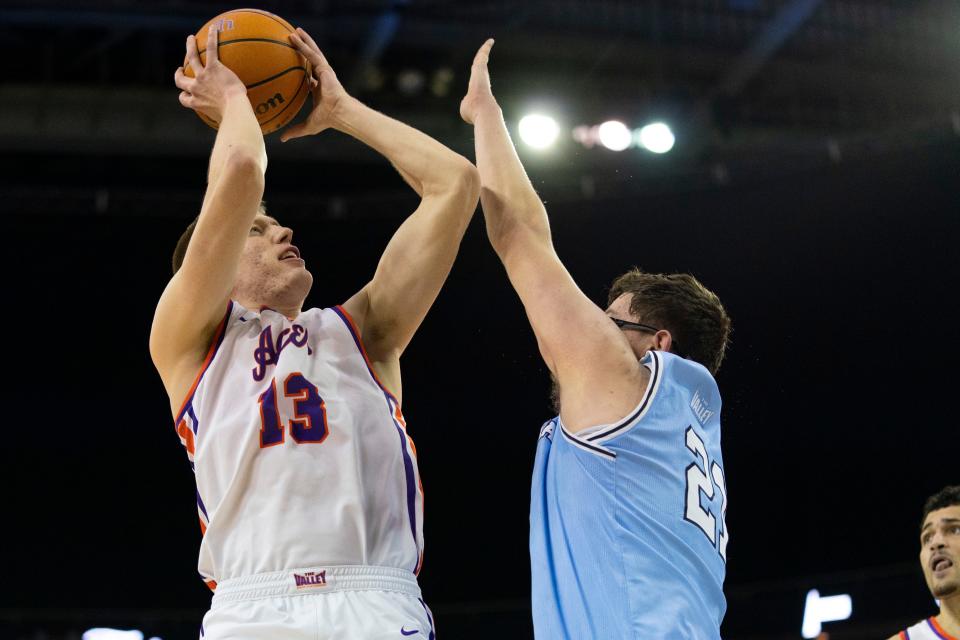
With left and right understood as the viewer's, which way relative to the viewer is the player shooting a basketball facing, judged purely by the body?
facing the viewer

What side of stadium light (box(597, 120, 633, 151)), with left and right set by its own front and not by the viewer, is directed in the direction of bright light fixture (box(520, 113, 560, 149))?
right

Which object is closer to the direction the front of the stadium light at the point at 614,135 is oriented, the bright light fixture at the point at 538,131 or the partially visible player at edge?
the partially visible player at edge

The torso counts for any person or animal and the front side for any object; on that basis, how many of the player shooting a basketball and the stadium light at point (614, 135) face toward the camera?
2

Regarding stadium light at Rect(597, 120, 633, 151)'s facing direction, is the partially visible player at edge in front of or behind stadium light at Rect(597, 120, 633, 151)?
in front

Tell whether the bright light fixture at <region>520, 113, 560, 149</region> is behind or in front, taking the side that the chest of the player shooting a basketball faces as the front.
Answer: behind

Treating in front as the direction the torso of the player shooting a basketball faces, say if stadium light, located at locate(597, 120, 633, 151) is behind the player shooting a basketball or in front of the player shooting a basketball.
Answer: behind

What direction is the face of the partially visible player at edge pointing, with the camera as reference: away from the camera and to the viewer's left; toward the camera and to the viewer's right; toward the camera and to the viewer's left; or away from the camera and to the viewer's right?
toward the camera and to the viewer's left

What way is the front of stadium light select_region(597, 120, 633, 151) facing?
toward the camera

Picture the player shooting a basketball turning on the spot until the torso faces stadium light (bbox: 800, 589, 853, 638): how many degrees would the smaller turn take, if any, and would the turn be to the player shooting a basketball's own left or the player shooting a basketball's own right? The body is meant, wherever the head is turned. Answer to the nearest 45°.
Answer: approximately 135° to the player shooting a basketball's own left

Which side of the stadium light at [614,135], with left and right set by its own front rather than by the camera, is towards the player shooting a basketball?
front

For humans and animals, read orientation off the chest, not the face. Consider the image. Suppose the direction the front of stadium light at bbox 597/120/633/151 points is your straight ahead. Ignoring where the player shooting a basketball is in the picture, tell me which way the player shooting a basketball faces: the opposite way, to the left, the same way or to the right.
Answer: the same way
